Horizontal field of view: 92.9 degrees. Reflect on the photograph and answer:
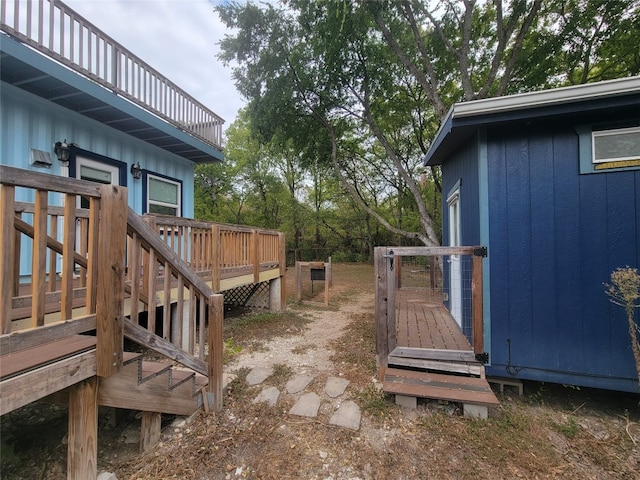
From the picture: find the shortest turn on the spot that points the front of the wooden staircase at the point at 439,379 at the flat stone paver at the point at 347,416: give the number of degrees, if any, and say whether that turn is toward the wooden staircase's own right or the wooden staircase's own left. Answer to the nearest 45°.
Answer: approximately 45° to the wooden staircase's own right

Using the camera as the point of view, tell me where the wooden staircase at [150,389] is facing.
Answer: facing to the right of the viewer

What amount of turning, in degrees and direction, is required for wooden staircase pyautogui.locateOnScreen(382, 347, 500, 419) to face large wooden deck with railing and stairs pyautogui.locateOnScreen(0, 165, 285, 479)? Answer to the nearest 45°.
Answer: approximately 45° to its right

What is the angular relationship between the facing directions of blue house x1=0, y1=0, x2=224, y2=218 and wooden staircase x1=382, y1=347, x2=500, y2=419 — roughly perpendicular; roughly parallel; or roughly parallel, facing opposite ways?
roughly perpendicular

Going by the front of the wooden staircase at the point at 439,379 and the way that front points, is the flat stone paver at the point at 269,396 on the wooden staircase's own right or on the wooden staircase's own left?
on the wooden staircase's own right

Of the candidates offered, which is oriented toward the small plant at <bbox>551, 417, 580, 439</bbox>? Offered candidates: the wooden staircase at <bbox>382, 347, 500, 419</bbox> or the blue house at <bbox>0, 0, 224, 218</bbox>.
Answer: the blue house

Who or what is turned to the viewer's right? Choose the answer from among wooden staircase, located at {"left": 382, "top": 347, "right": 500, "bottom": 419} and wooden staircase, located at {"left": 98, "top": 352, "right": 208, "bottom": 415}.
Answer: wooden staircase, located at {"left": 98, "top": 352, "right": 208, "bottom": 415}

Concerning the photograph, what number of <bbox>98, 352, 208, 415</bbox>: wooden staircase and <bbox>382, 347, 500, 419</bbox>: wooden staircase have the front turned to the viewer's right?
1

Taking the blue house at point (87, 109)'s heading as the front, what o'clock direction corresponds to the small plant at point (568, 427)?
The small plant is roughly at 12 o'clock from the blue house.

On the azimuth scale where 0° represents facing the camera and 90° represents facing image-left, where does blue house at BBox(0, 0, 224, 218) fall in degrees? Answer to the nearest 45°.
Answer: approximately 315°

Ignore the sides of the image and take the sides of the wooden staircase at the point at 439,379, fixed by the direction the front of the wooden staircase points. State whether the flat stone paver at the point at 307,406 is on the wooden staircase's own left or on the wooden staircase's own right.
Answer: on the wooden staircase's own right
